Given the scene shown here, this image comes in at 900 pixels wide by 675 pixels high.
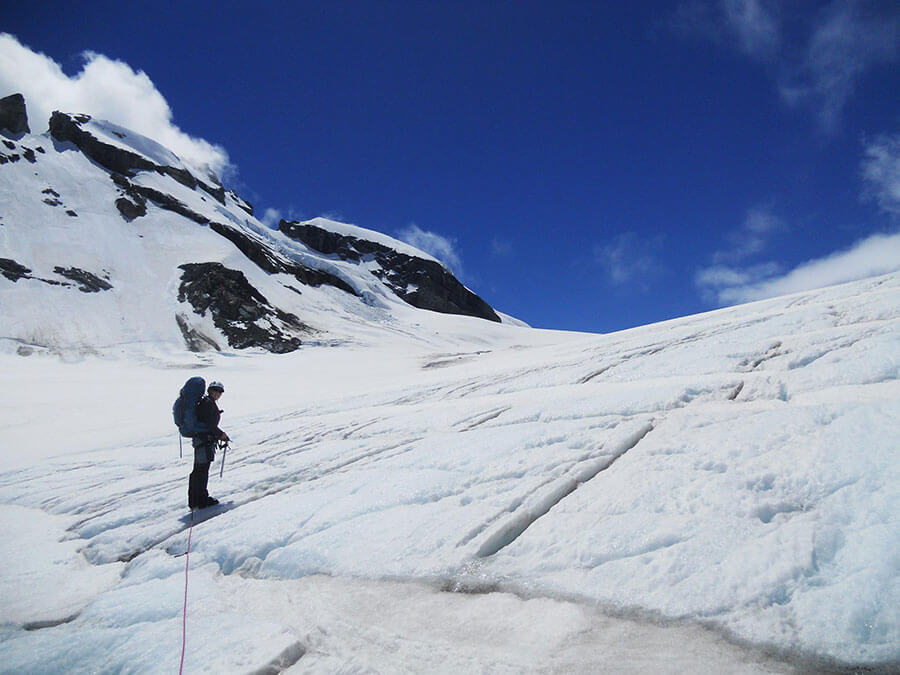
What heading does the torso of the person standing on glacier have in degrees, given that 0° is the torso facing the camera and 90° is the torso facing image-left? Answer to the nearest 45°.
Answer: approximately 270°
